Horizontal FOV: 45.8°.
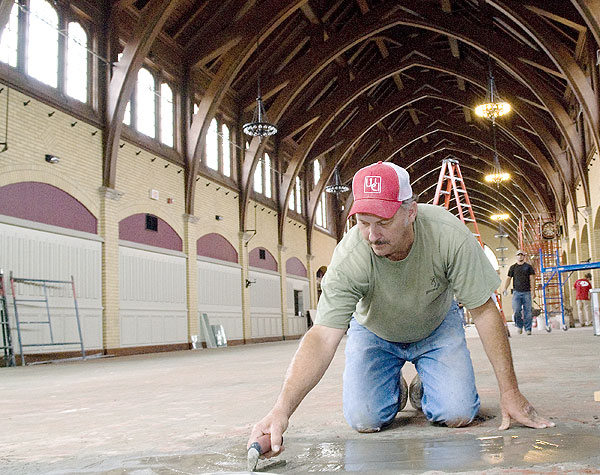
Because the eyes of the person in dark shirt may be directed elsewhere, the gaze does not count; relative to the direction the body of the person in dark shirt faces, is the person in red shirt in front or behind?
behind

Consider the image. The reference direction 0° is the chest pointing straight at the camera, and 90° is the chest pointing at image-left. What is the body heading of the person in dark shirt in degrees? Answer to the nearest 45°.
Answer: approximately 0°

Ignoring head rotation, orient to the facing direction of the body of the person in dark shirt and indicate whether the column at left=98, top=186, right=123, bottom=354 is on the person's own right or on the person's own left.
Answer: on the person's own right
